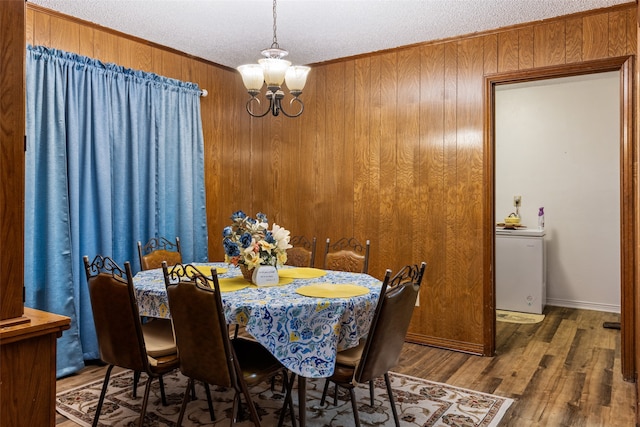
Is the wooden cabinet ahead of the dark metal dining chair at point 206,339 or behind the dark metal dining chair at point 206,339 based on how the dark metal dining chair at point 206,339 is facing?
behind

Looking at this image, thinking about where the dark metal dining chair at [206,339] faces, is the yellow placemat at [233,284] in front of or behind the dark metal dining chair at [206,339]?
in front

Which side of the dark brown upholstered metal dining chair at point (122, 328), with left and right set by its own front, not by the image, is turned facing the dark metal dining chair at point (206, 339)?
right

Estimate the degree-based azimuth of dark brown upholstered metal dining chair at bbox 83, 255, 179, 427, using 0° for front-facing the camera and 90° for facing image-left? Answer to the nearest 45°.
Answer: approximately 225°

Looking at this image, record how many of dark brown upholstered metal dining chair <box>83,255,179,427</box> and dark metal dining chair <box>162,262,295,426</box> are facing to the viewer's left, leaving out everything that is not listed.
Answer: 0

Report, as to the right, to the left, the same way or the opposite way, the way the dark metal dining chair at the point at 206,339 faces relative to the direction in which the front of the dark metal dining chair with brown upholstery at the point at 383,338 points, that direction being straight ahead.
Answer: to the right

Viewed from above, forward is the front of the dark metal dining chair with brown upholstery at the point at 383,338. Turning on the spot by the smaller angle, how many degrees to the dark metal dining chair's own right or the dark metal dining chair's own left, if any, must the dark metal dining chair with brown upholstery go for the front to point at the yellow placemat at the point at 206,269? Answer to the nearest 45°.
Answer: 0° — it already faces it

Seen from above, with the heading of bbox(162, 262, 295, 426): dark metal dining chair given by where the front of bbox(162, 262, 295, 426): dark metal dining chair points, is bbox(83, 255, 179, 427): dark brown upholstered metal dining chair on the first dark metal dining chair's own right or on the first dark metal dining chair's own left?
on the first dark metal dining chair's own left

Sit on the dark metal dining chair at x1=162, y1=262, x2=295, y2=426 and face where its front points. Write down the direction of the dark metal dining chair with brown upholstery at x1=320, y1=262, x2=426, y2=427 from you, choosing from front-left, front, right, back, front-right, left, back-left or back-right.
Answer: front-right

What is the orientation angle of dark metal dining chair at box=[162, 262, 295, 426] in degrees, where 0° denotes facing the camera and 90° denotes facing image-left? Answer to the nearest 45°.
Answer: approximately 225°

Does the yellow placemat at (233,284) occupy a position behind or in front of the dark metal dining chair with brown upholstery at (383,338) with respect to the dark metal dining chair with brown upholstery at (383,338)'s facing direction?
in front

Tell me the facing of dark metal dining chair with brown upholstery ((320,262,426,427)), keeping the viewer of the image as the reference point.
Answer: facing away from the viewer and to the left of the viewer
